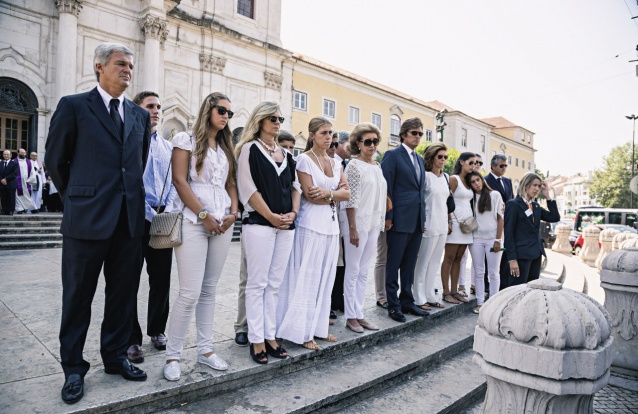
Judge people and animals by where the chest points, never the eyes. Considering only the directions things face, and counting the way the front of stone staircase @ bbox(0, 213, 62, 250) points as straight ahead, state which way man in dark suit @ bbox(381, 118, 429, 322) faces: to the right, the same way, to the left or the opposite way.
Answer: the same way

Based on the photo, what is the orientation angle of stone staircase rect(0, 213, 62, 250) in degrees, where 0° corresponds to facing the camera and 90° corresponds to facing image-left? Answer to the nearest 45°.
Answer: approximately 0°

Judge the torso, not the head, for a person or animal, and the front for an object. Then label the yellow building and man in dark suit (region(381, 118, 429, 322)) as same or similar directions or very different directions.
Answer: same or similar directions

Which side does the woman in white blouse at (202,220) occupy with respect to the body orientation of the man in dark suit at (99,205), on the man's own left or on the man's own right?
on the man's own left

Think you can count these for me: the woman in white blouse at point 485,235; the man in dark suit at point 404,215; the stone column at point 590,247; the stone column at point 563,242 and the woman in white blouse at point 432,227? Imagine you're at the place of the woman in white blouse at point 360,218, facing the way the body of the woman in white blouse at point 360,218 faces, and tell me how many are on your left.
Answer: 5

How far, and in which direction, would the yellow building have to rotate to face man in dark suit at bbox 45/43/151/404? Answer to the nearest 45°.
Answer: approximately 45° to its right

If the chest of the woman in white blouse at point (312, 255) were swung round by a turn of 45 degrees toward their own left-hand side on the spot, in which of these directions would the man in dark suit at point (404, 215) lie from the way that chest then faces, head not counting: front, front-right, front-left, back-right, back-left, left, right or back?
front-left

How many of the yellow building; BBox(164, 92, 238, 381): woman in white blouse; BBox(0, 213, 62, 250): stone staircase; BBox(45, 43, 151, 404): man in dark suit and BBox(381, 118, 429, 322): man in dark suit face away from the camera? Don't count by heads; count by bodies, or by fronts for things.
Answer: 0

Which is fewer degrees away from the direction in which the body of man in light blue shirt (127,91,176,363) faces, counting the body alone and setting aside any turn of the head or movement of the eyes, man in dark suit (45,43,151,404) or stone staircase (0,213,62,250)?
the man in dark suit

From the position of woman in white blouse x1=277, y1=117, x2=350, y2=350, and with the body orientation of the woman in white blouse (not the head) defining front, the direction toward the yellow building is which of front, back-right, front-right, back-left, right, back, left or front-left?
back-left

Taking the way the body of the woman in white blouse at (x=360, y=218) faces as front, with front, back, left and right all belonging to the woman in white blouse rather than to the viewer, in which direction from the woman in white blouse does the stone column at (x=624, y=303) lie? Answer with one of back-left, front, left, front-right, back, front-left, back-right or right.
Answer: front-left

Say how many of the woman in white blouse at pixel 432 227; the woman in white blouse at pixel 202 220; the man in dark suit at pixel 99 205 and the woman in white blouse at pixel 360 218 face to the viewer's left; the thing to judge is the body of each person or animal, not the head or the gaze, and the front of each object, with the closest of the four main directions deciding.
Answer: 0

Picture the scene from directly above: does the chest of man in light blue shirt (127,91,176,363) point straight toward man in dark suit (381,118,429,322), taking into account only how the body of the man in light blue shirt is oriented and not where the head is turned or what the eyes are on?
no

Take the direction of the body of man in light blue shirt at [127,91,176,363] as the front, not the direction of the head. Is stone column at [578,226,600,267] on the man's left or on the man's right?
on the man's left

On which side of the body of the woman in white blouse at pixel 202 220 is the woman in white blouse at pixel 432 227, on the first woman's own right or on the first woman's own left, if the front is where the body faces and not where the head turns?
on the first woman's own left

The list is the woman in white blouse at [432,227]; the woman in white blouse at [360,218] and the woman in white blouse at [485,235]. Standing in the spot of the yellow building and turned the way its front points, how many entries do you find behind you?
0

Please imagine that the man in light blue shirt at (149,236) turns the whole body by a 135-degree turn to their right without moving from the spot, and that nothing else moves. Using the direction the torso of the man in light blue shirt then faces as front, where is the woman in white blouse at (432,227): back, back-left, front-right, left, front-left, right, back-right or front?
back

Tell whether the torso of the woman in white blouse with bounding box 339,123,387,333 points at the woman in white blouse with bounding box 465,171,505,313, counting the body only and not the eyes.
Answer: no

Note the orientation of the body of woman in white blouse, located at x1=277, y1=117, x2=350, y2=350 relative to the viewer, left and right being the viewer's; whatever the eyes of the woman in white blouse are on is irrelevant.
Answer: facing the viewer and to the right of the viewer

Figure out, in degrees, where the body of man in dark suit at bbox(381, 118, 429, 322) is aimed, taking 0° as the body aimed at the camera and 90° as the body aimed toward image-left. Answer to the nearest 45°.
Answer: approximately 315°

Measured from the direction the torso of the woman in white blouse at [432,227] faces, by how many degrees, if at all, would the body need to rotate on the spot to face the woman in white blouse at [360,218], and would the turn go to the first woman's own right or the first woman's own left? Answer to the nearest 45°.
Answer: approximately 90° to the first woman's own right
